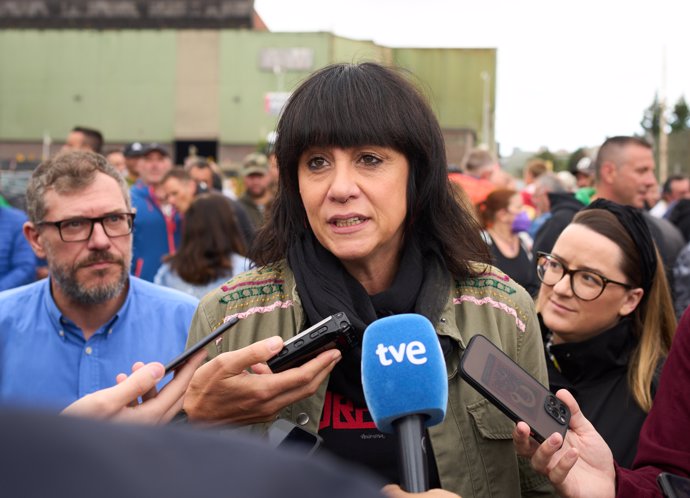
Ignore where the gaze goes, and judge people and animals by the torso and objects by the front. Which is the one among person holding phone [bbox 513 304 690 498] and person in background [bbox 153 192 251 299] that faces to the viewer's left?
person holding phone [bbox 513 304 690 498]

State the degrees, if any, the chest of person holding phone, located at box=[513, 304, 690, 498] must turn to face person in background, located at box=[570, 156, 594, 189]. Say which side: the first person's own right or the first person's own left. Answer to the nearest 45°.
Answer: approximately 90° to the first person's own right

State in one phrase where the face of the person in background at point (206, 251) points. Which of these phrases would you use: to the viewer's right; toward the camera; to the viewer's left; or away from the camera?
away from the camera

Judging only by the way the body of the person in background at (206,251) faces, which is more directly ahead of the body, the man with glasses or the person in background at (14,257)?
the person in background

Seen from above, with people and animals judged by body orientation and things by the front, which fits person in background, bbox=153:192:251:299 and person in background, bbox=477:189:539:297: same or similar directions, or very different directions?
very different directions

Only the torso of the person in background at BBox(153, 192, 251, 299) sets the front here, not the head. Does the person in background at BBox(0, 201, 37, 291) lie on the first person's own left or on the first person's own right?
on the first person's own left

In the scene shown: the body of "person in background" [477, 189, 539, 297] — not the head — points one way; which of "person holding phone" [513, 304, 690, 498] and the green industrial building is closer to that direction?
the person holding phone

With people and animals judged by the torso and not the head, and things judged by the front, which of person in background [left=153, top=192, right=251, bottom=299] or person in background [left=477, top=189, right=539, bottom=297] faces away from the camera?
person in background [left=153, top=192, right=251, bottom=299]

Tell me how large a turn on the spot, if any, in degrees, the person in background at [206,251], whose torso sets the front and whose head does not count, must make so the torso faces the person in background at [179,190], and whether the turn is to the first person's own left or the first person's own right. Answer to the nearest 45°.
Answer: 0° — they already face them

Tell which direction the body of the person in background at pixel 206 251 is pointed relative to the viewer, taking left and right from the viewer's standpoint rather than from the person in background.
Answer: facing away from the viewer

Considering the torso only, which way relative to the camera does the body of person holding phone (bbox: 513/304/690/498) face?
to the viewer's left
